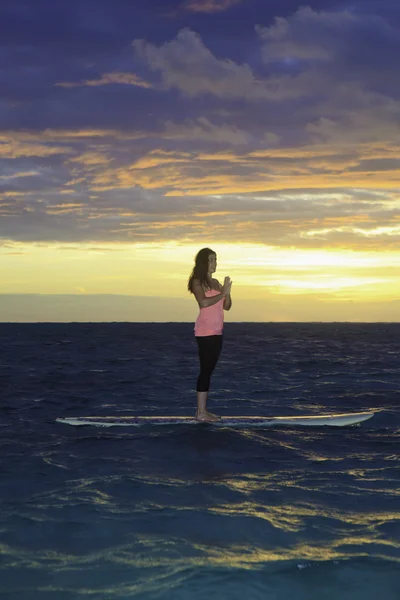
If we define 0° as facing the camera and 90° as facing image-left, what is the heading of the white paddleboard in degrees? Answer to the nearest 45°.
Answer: approximately 270°

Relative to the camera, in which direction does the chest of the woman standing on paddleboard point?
to the viewer's right
